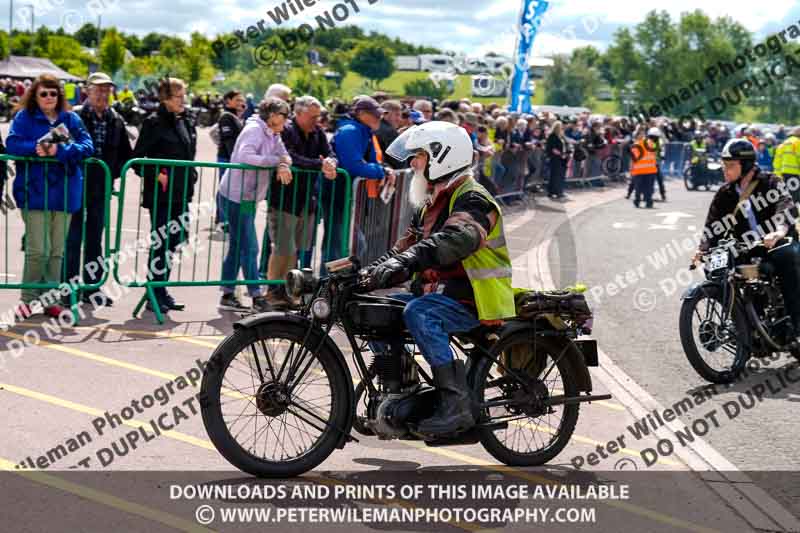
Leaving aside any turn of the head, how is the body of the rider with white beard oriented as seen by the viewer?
to the viewer's left

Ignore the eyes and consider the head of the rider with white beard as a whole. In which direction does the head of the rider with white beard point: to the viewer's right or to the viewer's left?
to the viewer's left
